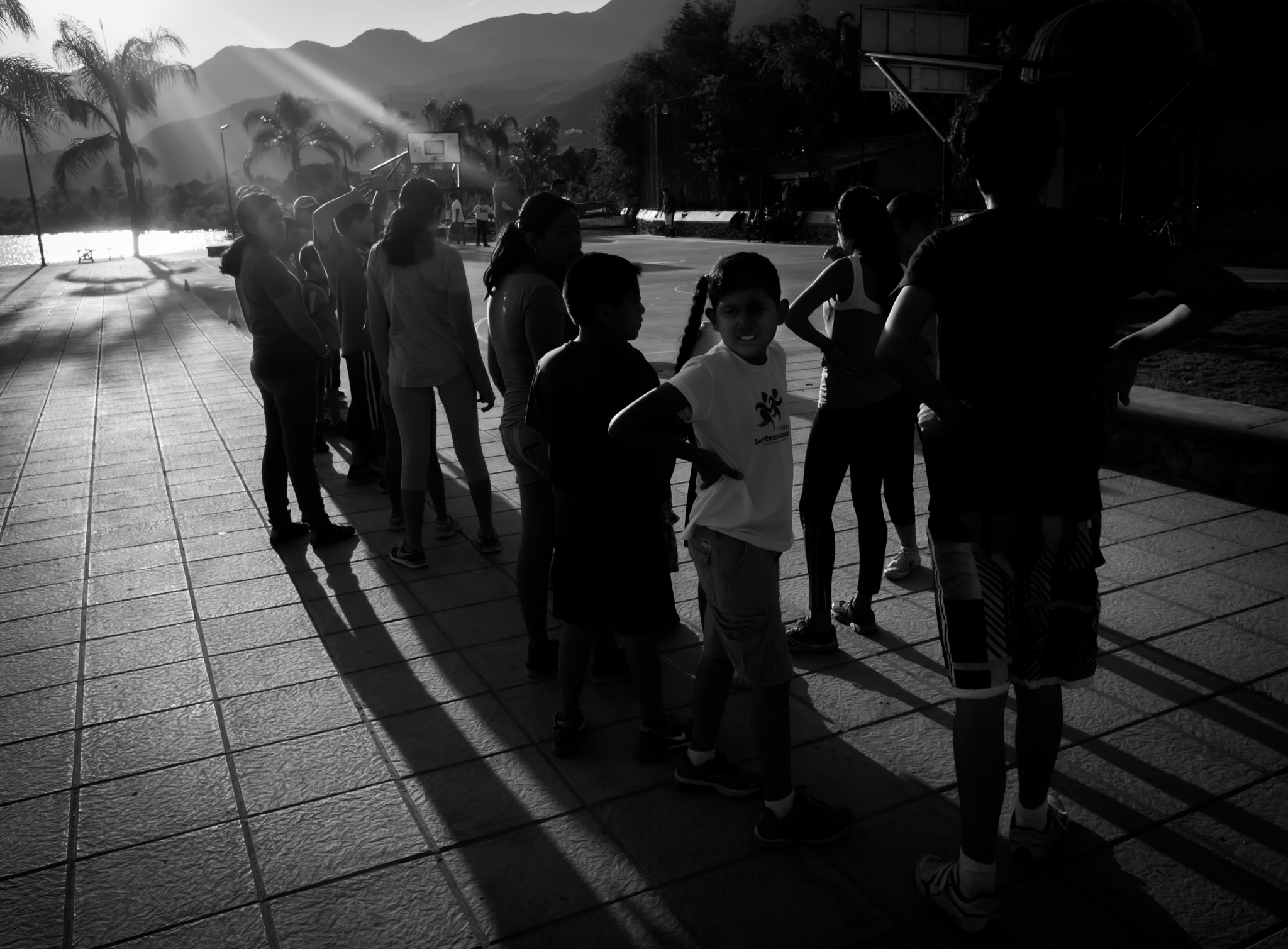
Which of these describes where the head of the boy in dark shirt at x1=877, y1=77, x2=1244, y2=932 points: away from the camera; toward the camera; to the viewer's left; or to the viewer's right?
away from the camera

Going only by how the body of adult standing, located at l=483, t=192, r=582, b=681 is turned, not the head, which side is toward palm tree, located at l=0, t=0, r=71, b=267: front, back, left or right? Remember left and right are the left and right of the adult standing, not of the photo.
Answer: left

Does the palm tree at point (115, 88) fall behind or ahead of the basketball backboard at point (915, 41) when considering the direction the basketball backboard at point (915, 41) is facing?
ahead

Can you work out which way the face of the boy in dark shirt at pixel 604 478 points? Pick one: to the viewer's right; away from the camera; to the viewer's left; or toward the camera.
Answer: to the viewer's right

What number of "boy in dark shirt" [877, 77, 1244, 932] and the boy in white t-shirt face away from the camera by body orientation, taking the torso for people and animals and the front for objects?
1

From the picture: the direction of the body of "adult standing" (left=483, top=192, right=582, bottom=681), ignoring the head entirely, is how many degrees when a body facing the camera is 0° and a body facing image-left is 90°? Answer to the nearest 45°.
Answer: approximately 225°

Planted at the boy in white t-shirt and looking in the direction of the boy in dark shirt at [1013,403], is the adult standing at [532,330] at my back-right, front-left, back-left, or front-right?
back-left

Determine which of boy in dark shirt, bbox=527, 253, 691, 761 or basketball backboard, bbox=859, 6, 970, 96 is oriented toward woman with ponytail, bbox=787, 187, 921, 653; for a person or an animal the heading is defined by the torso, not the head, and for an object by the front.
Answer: the boy in dark shirt

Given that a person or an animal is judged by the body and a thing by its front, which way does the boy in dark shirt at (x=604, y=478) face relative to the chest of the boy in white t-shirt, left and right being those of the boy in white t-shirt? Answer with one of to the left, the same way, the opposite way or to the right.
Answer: to the left

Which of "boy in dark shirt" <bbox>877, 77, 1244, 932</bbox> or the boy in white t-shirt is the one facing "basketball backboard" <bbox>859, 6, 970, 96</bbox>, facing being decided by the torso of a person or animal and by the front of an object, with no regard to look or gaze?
the boy in dark shirt

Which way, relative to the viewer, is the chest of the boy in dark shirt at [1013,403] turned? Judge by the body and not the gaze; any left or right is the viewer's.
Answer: facing away from the viewer

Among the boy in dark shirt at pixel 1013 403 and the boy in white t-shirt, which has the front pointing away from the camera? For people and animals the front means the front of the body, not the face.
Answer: the boy in dark shirt
